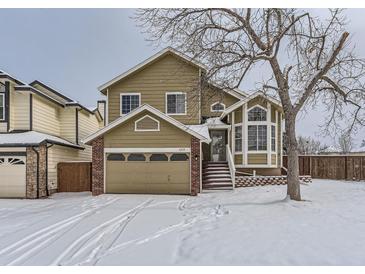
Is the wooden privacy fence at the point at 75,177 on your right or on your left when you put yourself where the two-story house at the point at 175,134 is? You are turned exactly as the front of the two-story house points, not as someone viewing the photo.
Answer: on your right

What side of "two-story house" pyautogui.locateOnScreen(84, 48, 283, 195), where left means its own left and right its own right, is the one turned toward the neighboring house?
right

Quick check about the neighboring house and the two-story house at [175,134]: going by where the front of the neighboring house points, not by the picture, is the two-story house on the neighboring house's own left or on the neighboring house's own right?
on the neighboring house's own left

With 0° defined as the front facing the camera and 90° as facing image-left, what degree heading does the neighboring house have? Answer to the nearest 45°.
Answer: approximately 0°

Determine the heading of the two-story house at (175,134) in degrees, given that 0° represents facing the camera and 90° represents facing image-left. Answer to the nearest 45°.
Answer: approximately 0°

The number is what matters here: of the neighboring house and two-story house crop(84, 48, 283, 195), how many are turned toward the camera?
2

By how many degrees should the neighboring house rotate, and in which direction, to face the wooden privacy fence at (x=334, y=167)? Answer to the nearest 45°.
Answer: approximately 90° to its left

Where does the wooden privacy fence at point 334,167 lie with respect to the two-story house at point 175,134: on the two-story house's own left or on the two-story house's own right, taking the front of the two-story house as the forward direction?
on the two-story house's own left
